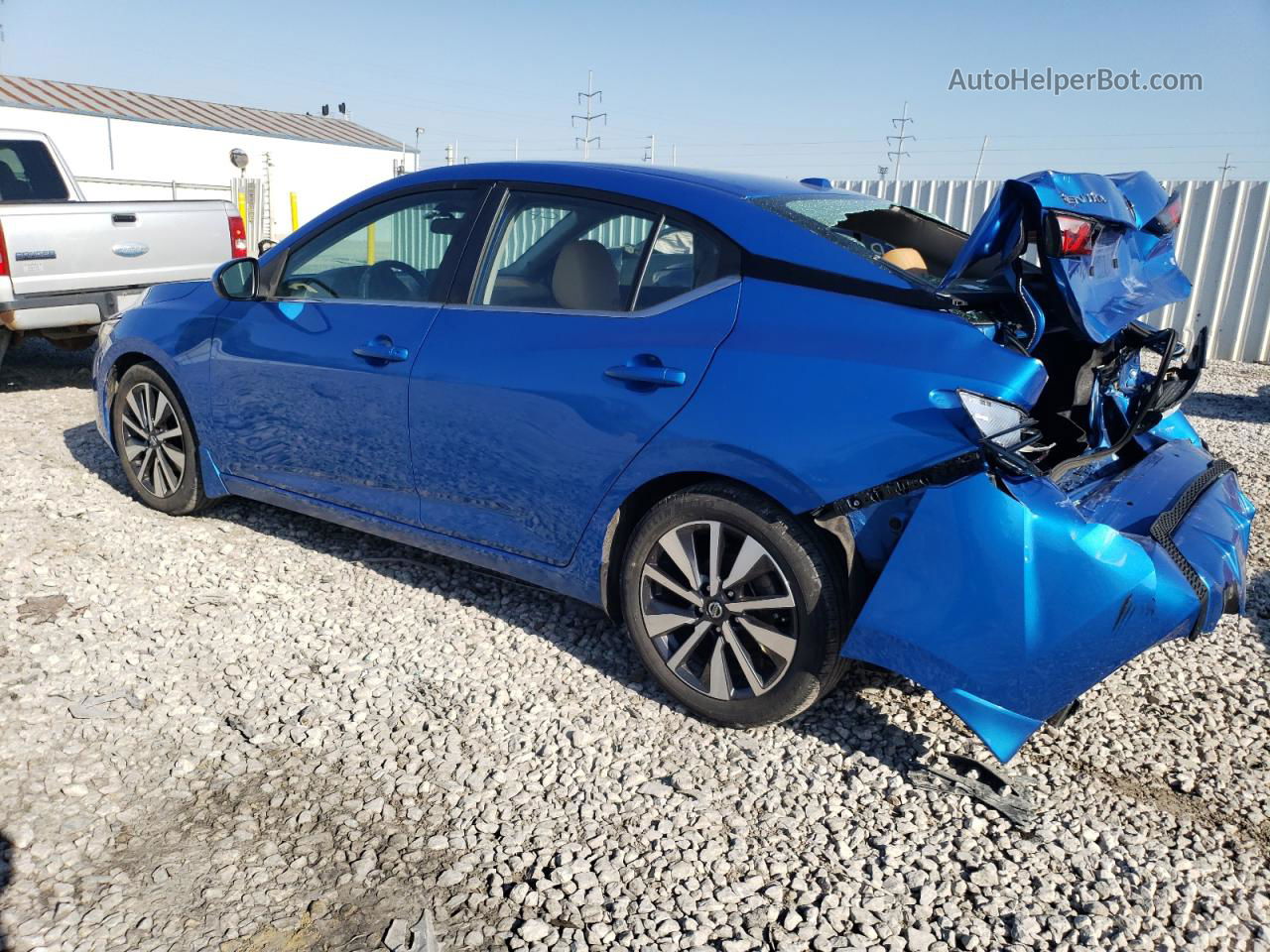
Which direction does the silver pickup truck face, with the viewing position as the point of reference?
facing away from the viewer and to the left of the viewer

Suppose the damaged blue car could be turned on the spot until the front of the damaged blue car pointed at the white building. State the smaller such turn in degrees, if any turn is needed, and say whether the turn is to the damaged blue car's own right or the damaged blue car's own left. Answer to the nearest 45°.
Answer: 0° — it already faces it

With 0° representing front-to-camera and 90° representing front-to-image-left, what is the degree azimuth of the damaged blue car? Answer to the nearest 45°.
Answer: approximately 135°

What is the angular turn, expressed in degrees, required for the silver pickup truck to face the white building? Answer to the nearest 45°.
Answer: approximately 45° to its right
